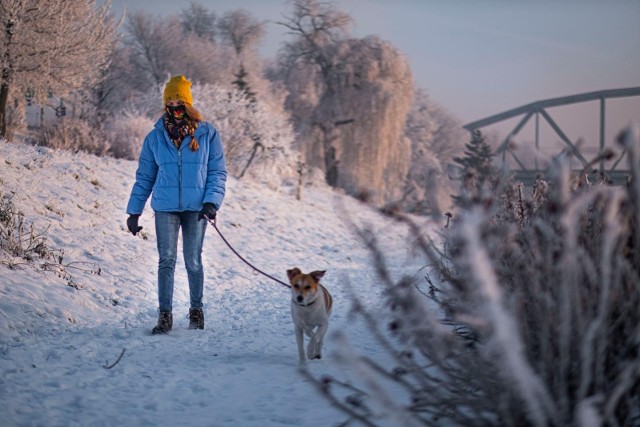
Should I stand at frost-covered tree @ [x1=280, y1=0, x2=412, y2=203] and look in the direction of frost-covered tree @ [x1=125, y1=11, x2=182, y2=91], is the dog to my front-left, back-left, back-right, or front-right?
back-left

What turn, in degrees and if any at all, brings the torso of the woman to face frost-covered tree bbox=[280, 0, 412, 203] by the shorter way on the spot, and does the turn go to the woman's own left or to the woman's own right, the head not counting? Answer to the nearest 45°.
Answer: approximately 180°

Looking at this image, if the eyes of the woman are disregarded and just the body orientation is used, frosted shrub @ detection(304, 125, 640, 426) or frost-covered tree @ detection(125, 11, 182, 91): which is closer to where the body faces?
the frosted shrub

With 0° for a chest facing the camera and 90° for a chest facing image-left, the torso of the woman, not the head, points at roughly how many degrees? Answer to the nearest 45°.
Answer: approximately 0°

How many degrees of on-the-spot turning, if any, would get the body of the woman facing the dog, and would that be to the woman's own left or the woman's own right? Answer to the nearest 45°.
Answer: approximately 45° to the woman's own left

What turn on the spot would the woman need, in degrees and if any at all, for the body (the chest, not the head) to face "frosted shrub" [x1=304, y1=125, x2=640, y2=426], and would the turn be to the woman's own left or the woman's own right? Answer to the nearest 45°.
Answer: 0° — they already face it

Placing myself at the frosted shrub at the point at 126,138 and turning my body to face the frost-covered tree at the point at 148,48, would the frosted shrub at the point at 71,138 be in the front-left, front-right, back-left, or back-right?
back-left

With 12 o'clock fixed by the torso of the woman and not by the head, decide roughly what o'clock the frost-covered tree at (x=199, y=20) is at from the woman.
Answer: The frost-covered tree is roughly at 6 o'clock from the woman.

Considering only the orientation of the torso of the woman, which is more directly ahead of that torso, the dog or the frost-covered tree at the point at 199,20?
the dog

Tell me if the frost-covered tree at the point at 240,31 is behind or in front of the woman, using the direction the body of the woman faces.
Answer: behind

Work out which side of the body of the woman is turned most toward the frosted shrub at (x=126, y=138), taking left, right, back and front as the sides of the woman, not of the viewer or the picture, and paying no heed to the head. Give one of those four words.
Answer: back

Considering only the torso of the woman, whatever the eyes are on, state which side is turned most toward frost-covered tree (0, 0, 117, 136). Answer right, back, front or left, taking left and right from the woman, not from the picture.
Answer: back
